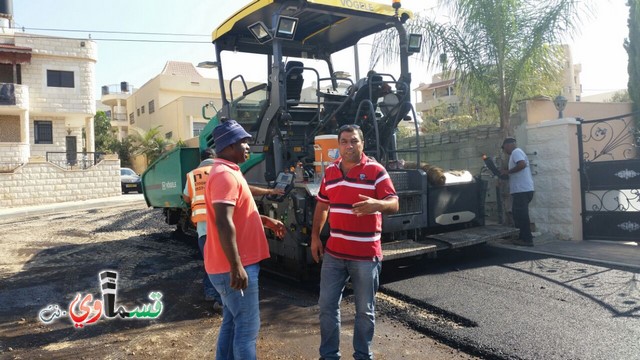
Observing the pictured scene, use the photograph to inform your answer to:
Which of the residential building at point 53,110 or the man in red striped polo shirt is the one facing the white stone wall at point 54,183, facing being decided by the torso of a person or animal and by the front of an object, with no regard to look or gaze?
the residential building

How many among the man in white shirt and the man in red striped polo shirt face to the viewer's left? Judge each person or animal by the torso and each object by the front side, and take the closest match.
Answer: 1

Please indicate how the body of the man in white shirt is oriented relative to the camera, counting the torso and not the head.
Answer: to the viewer's left

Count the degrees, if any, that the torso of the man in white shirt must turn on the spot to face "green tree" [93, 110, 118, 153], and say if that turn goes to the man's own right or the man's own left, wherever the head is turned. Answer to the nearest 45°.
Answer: approximately 45° to the man's own right

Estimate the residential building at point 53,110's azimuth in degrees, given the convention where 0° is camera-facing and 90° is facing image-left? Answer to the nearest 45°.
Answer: approximately 0°

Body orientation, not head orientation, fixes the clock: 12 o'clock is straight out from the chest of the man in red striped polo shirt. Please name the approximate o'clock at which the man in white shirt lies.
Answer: The man in white shirt is roughly at 7 o'clock from the man in red striped polo shirt.

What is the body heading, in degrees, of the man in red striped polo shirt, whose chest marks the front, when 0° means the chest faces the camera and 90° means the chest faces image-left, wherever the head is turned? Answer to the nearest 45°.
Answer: approximately 0°

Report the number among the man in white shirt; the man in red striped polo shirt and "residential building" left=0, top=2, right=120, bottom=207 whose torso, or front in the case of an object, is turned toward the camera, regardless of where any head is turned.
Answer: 2

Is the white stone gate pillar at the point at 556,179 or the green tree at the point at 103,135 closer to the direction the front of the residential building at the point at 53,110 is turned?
the white stone gate pillar
